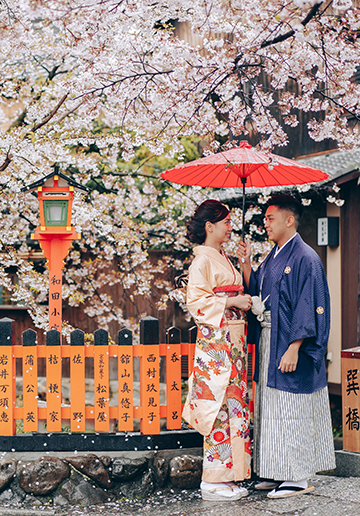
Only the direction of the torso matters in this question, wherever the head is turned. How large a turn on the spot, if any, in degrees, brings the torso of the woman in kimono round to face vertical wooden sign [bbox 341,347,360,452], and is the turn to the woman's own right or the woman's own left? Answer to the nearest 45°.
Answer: approximately 45° to the woman's own left

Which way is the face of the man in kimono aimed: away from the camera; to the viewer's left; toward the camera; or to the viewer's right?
to the viewer's left

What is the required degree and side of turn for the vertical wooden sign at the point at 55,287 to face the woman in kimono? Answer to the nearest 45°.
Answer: approximately 45° to its left

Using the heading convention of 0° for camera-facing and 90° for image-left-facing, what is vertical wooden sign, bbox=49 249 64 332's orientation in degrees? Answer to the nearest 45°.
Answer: approximately 0°

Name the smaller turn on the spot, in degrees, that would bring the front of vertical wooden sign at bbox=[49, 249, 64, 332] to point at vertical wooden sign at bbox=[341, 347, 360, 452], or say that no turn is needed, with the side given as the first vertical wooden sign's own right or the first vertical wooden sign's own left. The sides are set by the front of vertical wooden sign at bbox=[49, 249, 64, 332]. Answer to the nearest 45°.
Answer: approximately 90° to the first vertical wooden sign's own left

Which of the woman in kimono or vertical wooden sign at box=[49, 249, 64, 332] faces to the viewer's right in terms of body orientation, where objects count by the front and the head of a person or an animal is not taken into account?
the woman in kimono

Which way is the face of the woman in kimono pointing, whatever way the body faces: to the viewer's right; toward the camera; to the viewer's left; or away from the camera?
to the viewer's right

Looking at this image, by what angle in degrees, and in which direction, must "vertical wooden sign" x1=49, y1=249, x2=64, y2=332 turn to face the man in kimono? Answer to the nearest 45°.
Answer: approximately 45° to its left

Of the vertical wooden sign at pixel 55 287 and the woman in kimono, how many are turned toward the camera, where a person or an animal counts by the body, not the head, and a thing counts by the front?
1

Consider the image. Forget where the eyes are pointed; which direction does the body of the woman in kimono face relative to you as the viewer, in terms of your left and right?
facing to the right of the viewer

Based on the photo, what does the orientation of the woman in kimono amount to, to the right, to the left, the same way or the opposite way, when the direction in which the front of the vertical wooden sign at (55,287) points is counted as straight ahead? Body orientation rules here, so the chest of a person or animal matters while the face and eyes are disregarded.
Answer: to the left
